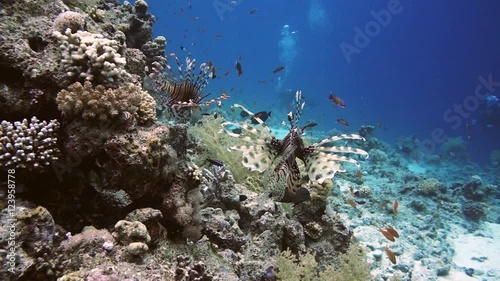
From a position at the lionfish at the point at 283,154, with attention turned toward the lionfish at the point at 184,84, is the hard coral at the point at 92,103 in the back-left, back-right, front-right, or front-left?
front-left

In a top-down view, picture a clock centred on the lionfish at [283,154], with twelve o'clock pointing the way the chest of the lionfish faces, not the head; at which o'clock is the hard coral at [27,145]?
The hard coral is roughly at 2 o'clock from the lionfish.

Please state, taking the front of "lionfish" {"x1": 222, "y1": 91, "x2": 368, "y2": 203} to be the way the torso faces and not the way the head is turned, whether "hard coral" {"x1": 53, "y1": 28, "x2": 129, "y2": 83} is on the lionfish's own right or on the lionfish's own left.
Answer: on the lionfish's own right

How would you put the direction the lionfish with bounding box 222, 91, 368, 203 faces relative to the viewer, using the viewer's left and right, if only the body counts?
facing the viewer

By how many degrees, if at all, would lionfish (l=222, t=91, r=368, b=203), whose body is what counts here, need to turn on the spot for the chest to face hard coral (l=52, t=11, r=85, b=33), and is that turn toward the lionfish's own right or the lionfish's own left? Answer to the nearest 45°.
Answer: approximately 90° to the lionfish's own right

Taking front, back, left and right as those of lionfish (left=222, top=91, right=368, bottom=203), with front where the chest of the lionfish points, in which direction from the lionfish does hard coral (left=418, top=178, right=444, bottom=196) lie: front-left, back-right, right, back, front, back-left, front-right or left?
back-left
